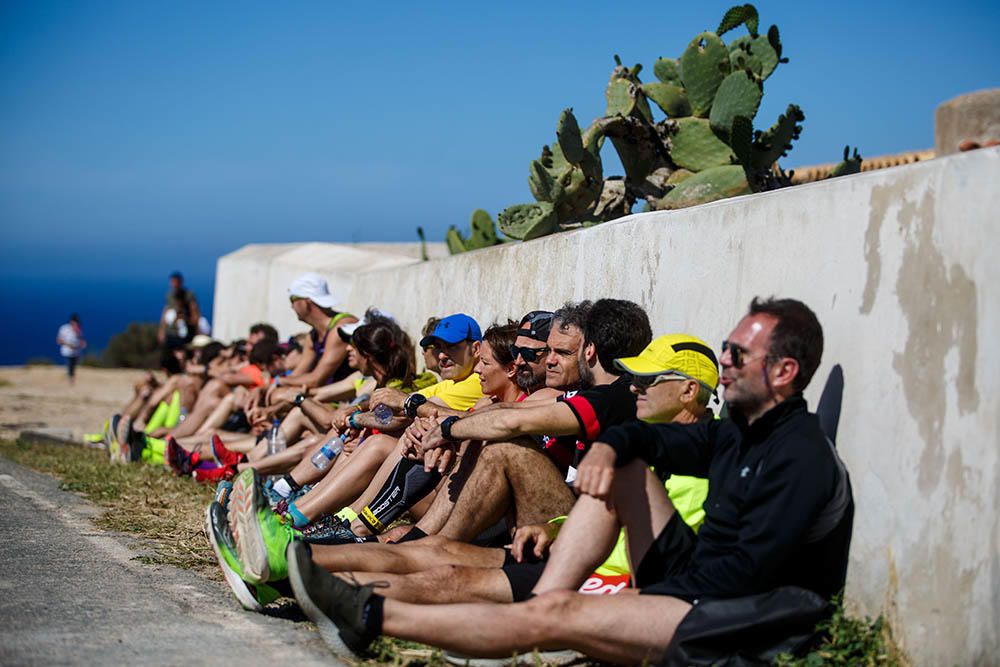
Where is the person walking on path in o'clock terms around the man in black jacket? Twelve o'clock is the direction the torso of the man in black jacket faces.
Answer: The person walking on path is roughly at 2 o'clock from the man in black jacket.

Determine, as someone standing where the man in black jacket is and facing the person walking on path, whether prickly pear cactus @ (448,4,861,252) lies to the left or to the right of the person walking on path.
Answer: right

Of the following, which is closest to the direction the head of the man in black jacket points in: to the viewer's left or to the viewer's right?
to the viewer's left

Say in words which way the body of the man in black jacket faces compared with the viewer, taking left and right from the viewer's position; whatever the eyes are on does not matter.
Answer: facing to the left of the viewer

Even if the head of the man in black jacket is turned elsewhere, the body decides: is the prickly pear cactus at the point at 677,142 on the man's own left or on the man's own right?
on the man's own right

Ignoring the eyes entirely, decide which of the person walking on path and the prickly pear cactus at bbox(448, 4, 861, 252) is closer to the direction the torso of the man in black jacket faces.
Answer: the person walking on path
